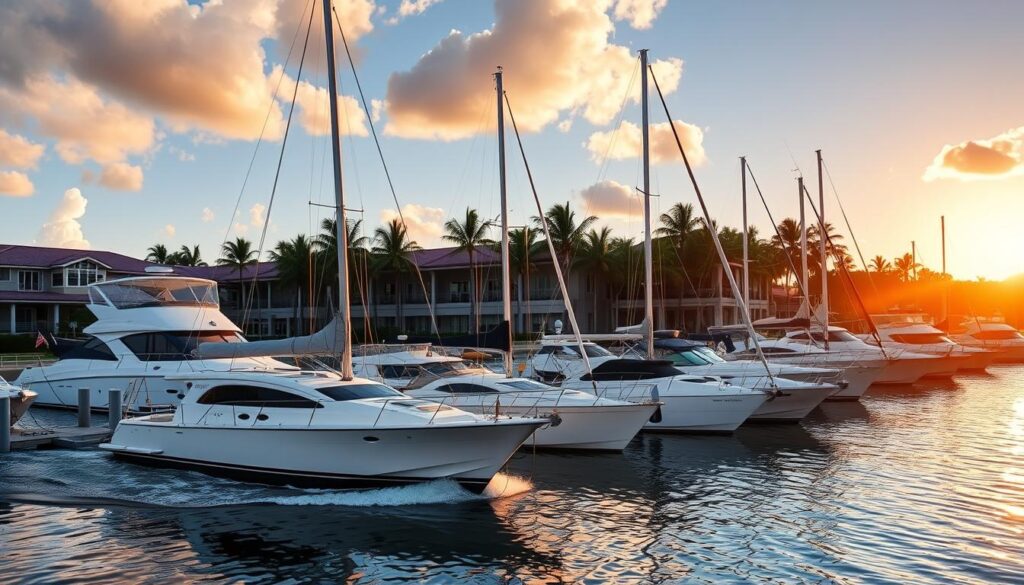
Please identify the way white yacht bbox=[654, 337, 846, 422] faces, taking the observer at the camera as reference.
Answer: facing the viewer and to the right of the viewer

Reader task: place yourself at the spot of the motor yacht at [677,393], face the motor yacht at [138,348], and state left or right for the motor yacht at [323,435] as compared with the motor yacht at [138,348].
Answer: left

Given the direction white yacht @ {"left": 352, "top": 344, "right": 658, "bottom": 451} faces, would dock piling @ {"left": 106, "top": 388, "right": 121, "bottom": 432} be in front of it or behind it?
behind

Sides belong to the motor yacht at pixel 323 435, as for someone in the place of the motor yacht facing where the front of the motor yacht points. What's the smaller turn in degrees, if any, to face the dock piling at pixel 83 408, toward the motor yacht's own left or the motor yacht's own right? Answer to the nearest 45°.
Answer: approximately 180°

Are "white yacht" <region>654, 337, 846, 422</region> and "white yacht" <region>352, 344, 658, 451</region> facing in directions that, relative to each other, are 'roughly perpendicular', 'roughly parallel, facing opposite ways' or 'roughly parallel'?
roughly parallel

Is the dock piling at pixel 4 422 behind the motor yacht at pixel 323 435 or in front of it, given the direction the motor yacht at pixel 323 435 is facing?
behind

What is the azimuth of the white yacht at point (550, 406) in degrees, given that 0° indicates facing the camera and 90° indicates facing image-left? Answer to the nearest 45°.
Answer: approximately 315°

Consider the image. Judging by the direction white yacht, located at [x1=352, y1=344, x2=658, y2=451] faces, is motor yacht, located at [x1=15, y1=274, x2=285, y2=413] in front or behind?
behind

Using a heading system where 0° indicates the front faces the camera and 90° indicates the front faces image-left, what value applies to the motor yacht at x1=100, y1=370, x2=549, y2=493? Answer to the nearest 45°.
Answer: approximately 315°

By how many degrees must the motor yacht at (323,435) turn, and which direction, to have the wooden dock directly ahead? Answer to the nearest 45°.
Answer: approximately 180°

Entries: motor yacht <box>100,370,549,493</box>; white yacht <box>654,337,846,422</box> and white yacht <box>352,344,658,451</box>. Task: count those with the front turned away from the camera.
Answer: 0

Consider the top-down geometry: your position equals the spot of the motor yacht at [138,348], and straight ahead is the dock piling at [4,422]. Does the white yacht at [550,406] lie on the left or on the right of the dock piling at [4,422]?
left

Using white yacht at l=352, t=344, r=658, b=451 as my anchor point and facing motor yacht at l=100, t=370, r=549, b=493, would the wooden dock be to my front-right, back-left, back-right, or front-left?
front-right

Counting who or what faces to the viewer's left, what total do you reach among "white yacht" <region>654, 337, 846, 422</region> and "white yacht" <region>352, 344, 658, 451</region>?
0
